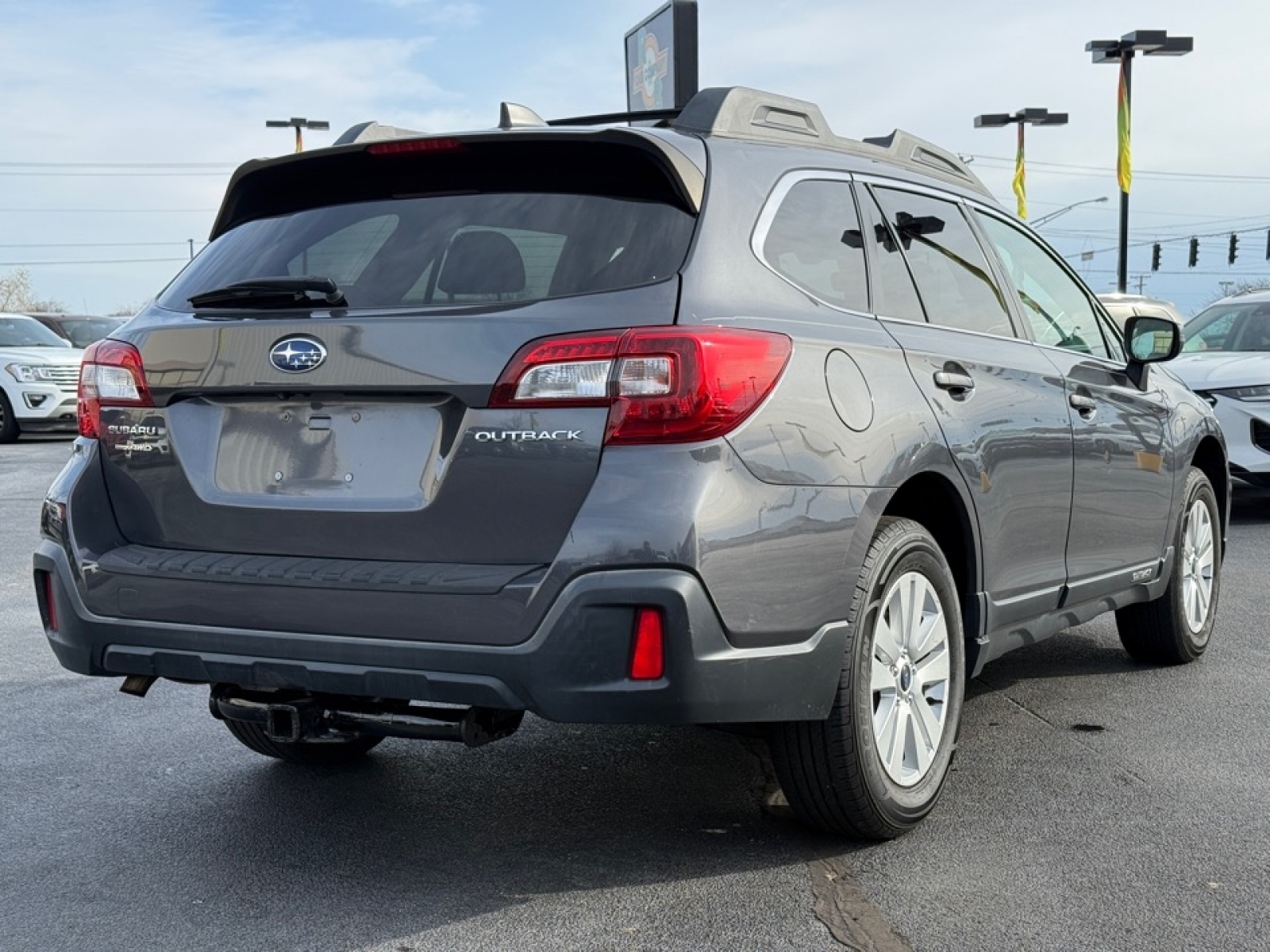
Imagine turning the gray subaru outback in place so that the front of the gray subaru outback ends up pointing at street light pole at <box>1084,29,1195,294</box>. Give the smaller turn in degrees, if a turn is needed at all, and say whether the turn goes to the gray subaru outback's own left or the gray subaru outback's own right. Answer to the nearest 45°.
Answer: approximately 45° to the gray subaru outback's own left

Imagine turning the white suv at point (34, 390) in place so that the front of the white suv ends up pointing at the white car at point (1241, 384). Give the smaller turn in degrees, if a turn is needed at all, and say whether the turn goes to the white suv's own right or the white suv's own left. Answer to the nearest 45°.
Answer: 0° — it already faces it

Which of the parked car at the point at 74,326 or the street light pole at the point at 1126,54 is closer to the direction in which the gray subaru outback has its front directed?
the street light pole

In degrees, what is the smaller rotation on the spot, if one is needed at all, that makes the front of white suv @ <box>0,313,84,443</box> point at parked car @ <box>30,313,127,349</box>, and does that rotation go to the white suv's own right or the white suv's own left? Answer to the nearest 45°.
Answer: approximately 135° to the white suv's own left

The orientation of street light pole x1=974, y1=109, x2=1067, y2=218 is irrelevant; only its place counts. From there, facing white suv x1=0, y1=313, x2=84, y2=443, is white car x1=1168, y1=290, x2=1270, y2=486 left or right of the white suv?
left

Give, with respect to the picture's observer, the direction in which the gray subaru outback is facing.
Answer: facing away from the viewer and to the right of the viewer

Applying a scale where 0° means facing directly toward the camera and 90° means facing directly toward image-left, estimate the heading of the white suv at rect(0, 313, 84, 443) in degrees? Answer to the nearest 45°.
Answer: approximately 315°

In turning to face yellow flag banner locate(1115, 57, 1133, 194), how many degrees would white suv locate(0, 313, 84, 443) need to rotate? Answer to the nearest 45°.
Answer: approximately 45° to its left

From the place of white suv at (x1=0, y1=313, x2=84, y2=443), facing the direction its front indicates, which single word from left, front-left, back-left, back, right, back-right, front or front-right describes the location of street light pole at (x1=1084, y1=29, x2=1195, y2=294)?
front-left

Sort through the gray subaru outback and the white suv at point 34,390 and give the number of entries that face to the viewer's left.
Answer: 0

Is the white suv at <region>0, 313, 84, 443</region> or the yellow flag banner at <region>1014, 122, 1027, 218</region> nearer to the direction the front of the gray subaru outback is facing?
the yellow flag banner

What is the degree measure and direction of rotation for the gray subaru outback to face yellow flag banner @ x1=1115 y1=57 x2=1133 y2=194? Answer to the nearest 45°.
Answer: approximately 45° to its left

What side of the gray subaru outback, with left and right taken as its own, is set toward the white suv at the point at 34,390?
left

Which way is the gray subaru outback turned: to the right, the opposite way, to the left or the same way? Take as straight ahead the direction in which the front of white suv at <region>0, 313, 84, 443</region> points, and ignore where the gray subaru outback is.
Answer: to the left
